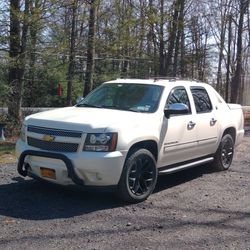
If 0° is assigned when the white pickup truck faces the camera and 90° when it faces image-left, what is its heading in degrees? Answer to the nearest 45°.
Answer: approximately 45°
